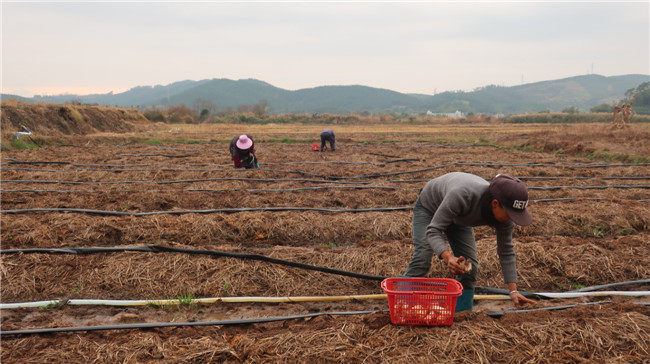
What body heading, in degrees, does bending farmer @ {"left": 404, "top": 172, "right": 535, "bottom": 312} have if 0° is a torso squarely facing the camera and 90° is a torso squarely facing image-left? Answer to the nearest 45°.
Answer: approximately 315°

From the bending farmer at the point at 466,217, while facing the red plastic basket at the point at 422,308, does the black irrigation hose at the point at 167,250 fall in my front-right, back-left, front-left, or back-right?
front-right

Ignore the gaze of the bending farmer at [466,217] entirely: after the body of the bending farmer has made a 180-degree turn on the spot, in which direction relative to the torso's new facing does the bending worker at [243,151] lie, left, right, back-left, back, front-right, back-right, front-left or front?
front

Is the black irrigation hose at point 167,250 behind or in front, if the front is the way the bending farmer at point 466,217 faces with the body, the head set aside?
behind

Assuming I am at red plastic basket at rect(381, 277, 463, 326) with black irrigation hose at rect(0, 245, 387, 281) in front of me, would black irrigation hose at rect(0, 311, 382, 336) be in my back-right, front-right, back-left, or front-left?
front-left
